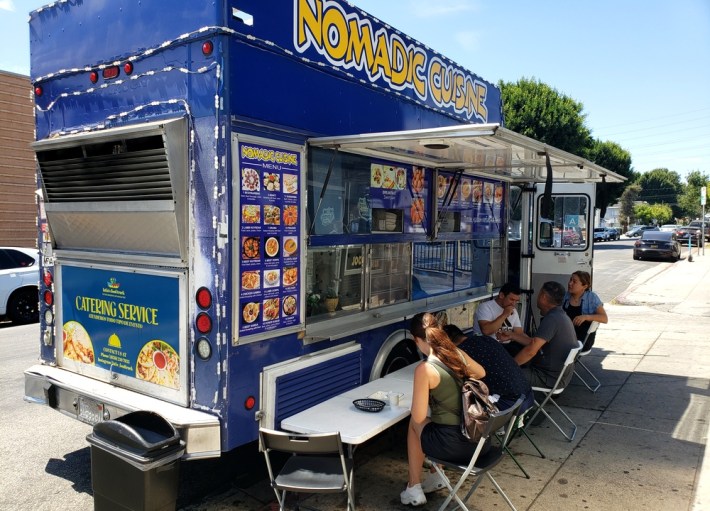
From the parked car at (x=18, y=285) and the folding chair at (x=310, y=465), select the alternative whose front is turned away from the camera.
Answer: the folding chair

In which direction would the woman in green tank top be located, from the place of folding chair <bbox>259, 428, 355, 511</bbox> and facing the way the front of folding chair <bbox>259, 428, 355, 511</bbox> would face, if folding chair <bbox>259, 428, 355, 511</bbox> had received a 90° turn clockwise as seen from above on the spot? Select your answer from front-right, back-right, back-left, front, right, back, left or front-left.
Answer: front

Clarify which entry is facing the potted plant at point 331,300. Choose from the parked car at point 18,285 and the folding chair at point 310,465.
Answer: the folding chair

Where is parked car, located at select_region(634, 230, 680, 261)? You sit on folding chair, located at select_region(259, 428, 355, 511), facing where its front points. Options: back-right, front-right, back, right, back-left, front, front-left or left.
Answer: front-right

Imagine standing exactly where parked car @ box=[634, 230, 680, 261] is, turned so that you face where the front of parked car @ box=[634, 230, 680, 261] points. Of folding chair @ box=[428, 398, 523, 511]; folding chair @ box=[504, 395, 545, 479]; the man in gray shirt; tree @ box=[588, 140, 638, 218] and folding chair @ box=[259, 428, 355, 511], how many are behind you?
4

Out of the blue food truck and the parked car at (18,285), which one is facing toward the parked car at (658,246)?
the blue food truck

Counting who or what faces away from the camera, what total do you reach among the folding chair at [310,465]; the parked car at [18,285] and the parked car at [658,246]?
2

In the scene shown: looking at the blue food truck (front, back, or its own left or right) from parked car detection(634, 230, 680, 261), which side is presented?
front

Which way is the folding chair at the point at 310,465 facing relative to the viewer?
away from the camera

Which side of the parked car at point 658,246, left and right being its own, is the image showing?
back

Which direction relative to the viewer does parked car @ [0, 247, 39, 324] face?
to the viewer's left

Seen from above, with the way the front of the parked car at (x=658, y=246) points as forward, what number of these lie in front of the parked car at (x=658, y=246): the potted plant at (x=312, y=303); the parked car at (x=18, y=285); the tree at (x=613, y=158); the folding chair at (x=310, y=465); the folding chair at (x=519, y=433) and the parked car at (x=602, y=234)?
2

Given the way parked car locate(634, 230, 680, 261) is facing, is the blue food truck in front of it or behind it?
behind

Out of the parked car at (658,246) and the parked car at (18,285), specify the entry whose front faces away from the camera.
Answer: the parked car at (658,246)
